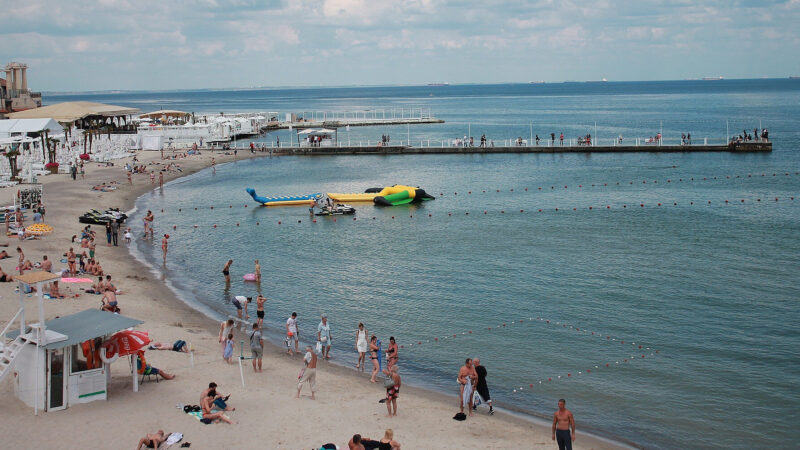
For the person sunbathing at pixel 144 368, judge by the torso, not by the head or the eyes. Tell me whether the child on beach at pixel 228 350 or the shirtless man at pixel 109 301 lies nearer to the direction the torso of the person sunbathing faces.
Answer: the child on beach

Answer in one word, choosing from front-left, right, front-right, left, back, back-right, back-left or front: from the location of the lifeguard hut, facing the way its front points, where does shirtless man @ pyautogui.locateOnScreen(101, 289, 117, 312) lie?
back-left

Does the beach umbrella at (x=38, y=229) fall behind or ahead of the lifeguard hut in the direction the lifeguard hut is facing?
behind

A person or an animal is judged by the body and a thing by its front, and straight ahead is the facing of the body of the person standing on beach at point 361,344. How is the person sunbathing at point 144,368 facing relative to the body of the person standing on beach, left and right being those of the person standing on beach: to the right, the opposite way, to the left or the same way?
to the left

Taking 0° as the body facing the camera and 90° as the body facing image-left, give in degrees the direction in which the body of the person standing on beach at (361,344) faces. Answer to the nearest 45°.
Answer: approximately 0°

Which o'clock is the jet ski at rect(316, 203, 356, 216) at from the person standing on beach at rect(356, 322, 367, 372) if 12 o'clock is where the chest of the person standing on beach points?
The jet ski is roughly at 6 o'clock from the person standing on beach.

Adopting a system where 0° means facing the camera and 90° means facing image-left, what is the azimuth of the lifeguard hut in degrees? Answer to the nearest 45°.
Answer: approximately 315°

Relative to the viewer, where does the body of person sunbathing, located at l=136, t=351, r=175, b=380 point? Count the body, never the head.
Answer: to the viewer's right

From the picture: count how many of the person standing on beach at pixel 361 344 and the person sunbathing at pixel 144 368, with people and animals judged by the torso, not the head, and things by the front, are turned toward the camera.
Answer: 1
